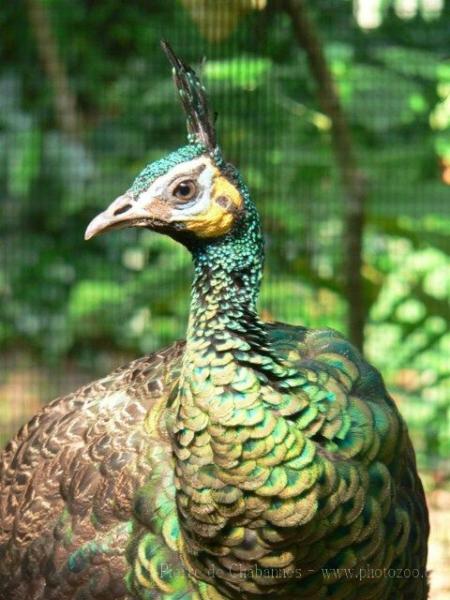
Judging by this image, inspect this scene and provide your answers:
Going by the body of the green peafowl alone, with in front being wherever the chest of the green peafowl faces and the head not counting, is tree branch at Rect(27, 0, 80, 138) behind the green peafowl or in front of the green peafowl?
behind

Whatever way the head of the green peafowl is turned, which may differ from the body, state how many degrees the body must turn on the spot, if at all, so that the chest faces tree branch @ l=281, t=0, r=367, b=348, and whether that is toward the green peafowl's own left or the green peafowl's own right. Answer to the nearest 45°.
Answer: approximately 135° to the green peafowl's own left

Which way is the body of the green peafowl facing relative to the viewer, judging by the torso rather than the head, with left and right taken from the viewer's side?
facing the viewer and to the right of the viewer
